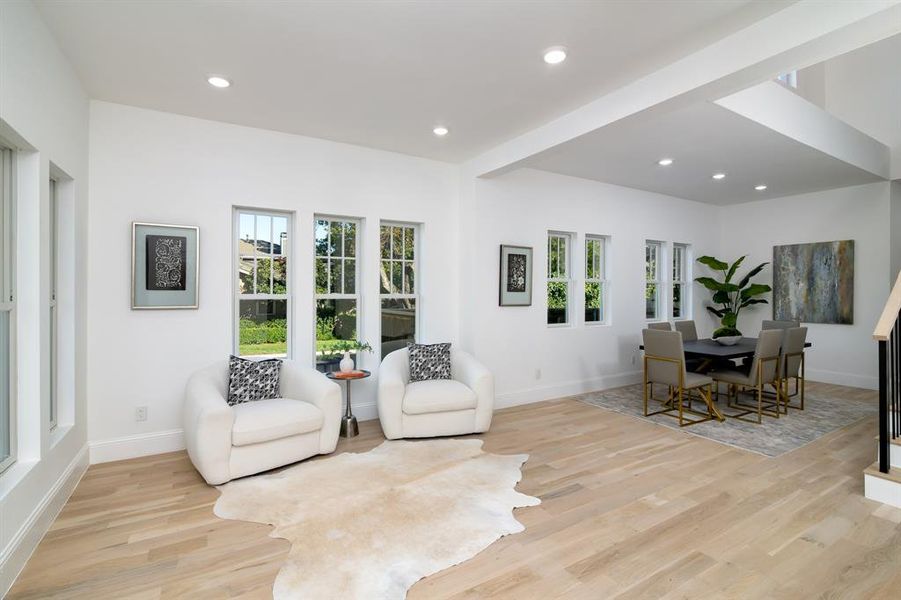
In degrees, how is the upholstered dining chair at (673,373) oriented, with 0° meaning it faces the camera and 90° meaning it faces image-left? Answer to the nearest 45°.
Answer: approximately 225°

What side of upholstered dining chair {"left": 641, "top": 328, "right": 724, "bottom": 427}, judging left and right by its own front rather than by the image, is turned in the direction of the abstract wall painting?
front

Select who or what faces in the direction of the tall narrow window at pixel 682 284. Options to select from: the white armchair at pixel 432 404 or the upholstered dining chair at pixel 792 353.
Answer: the upholstered dining chair

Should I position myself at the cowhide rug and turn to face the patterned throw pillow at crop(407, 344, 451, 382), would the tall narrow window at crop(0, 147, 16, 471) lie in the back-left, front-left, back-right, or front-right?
back-left

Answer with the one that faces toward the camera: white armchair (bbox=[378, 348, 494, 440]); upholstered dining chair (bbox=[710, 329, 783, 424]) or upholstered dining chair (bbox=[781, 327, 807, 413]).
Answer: the white armchair

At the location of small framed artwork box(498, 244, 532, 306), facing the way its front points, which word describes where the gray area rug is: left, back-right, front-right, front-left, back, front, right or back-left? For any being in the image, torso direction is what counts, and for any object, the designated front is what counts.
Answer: front-left

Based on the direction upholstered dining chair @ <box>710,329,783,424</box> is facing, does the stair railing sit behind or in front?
behind

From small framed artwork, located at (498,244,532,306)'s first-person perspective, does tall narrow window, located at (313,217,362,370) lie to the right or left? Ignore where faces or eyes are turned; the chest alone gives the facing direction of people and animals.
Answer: on its right

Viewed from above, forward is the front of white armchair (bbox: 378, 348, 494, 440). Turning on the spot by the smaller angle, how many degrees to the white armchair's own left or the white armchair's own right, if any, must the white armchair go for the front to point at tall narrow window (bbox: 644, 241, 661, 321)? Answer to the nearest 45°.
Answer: approximately 135° to the white armchair's own left

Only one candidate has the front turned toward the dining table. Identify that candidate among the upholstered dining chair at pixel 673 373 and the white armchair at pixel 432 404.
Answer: the upholstered dining chair
